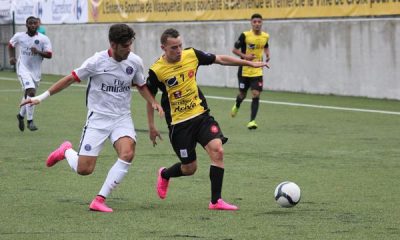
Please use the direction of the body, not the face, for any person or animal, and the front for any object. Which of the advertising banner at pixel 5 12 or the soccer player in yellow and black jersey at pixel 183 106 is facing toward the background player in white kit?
the advertising banner

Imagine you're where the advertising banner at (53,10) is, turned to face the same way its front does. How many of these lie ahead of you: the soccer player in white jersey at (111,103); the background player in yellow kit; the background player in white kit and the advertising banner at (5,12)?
3

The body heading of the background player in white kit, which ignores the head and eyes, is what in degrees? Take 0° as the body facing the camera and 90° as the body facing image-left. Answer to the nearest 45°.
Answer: approximately 0°

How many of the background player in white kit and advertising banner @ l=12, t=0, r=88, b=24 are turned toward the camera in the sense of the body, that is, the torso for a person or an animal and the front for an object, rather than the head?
2

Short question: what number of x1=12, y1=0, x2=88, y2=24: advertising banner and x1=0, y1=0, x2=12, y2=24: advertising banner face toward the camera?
2

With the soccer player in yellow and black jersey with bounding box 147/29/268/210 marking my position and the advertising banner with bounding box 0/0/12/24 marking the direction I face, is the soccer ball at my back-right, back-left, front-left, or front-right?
back-right

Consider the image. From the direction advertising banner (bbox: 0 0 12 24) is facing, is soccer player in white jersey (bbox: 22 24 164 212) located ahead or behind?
ahead

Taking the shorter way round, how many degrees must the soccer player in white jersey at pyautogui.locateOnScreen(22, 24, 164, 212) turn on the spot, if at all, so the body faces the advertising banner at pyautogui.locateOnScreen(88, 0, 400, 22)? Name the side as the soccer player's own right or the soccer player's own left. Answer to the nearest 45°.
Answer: approximately 135° to the soccer player's own left

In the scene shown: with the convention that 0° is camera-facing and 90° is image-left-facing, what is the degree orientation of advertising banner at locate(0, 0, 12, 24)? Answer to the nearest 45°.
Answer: approximately 0°

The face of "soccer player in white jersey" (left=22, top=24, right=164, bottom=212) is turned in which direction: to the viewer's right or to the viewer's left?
to the viewer's right

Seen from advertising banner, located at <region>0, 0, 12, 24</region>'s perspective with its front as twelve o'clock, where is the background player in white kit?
The background player in white kit is roughly at 12 o'clock from the advertising banner.

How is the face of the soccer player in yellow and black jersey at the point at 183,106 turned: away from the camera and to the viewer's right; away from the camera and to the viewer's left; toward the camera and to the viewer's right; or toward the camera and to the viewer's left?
toward the camera and to the viewer's right
